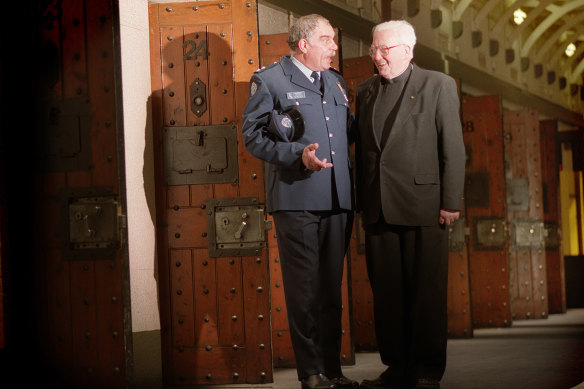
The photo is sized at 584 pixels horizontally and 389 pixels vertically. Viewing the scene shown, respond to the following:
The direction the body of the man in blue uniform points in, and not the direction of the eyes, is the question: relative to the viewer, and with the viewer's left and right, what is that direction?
facing the viewer and to the right of the viewer

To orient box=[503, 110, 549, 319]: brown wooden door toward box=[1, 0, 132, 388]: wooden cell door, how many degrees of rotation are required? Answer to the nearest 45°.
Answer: approximately 45° to its right

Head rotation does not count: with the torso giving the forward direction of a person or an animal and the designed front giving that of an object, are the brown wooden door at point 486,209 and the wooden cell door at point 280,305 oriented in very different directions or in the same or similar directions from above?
same or similar directions

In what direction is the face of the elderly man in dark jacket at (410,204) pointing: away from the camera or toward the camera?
toward the camera

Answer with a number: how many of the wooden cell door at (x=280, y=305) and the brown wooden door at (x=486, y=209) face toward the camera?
2

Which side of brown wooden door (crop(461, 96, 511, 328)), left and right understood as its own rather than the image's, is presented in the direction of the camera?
front

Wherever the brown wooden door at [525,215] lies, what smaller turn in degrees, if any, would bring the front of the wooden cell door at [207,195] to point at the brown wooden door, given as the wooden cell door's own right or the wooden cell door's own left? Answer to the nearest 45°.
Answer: approximately 135° to the wooden cell door's own left

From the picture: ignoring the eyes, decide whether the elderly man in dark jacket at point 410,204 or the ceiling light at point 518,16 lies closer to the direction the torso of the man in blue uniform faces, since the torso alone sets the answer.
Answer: the elderly man in dark jacket

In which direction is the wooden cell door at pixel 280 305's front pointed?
toward the camera

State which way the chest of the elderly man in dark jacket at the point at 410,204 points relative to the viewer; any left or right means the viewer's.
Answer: facing the viewer and to the left of the viewer

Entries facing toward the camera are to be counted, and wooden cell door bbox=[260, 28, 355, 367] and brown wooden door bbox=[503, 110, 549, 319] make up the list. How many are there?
2

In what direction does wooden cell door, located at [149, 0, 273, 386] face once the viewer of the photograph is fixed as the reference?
facing the viewer

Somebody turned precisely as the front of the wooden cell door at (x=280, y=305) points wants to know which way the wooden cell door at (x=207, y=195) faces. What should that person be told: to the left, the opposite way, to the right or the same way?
the same way
